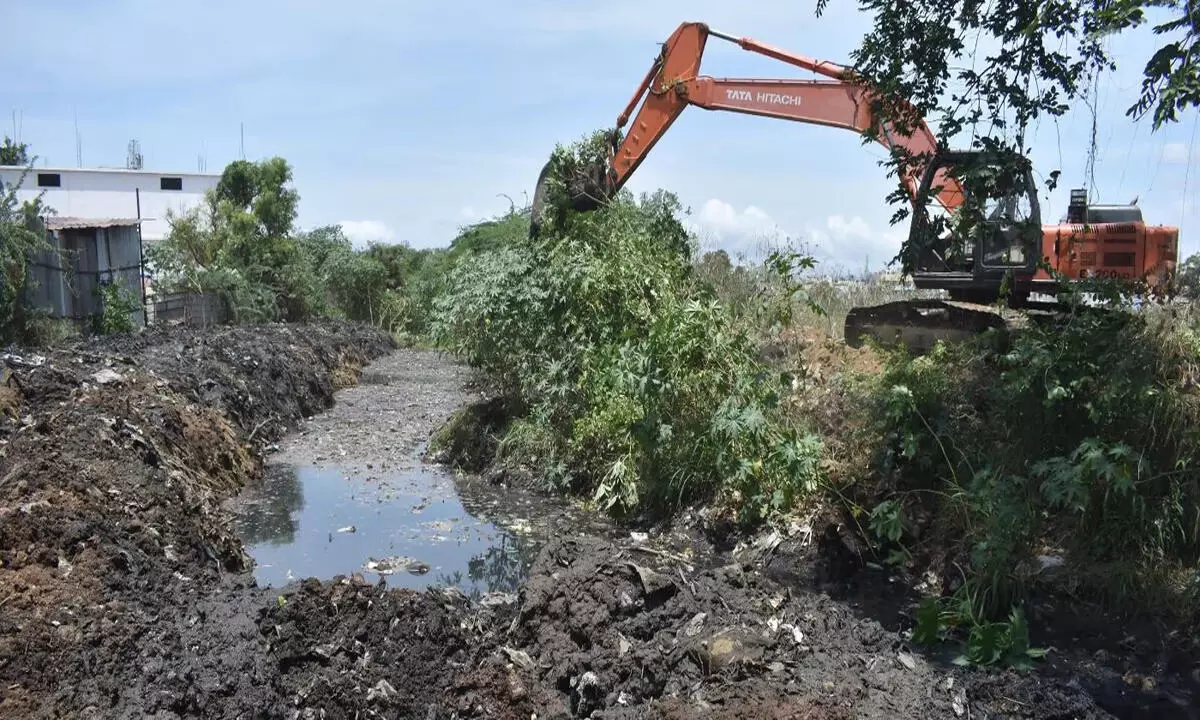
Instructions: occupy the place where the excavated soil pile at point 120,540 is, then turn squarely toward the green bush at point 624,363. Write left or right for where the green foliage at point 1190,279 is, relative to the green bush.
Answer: right

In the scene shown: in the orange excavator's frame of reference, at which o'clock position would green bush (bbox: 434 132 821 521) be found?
The green bush is roughly at 11 o'clock from the orange excavator.

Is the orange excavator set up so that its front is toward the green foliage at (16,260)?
yes

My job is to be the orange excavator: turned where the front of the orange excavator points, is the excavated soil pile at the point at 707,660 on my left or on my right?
on my left

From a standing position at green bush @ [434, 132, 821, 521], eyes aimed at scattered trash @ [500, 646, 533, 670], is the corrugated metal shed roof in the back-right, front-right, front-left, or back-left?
back-right

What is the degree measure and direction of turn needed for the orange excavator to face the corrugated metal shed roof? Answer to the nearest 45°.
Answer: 0° — it already faces it

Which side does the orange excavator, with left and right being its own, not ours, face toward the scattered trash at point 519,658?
left

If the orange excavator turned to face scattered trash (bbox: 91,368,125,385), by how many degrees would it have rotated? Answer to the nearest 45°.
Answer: approximately 45° to its left

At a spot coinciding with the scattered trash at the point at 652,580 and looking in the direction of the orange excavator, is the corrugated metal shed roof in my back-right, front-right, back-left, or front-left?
front-left

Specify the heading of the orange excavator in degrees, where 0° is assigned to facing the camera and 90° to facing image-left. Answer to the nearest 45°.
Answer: approximately 90°

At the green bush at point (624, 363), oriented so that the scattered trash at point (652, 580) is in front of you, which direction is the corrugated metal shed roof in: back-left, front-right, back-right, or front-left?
back-right
